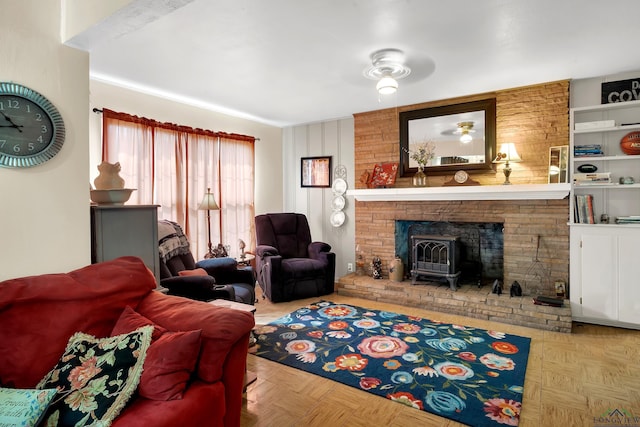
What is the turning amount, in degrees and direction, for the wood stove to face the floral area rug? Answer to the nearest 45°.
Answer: approximately 45° to its left

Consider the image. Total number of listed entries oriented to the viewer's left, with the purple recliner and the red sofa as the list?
0

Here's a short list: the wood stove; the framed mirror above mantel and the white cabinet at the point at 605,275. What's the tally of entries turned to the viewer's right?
0

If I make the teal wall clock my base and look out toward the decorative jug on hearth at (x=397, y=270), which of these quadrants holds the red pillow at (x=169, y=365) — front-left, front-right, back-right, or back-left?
front-right

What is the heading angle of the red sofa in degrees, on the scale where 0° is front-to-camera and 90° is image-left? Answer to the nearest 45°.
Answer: approximately 315°

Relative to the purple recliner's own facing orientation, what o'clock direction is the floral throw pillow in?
The floral throw pillow is roughly at 2 o'clock from the purple recliner.

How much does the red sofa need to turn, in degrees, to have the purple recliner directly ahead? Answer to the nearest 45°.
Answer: approximately 90° to its left

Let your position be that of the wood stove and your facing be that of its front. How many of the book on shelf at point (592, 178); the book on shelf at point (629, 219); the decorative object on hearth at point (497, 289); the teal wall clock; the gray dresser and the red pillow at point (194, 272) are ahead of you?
3

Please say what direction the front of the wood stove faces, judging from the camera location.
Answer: facing the viewer and to the left of the viewer

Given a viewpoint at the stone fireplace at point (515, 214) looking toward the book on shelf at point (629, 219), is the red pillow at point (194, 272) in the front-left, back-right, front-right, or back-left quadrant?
back-right

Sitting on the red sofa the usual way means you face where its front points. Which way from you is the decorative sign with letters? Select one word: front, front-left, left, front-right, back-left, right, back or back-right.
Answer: front-left

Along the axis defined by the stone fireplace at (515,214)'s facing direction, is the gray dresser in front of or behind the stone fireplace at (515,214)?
in front

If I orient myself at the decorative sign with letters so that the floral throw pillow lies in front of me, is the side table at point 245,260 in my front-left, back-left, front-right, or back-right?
front-right
